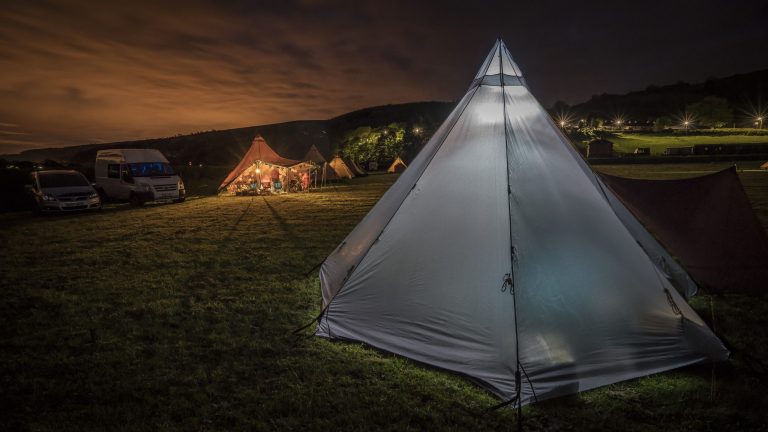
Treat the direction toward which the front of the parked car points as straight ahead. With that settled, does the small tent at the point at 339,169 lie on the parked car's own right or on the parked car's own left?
on the parked car's own left

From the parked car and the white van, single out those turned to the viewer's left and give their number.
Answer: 0

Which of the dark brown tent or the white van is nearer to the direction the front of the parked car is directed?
the dark brown tent

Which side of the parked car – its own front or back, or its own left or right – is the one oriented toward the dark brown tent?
front

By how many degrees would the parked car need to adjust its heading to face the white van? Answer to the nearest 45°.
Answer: approximately 90° to its left

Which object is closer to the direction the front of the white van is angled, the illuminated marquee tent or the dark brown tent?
the dark brown tent

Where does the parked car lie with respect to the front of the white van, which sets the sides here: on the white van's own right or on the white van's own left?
on the white van's own right

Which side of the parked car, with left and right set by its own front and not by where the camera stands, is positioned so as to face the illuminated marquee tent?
left

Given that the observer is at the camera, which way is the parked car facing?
facing the viewer and to the right of the viewer

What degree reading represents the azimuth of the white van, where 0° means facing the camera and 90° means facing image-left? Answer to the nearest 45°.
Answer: approximately 315°

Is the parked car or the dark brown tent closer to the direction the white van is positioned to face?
the dark brown tent

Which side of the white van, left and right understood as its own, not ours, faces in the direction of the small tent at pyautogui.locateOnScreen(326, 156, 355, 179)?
left

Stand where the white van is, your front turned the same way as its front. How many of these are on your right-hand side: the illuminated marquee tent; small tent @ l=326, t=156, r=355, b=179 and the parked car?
1
